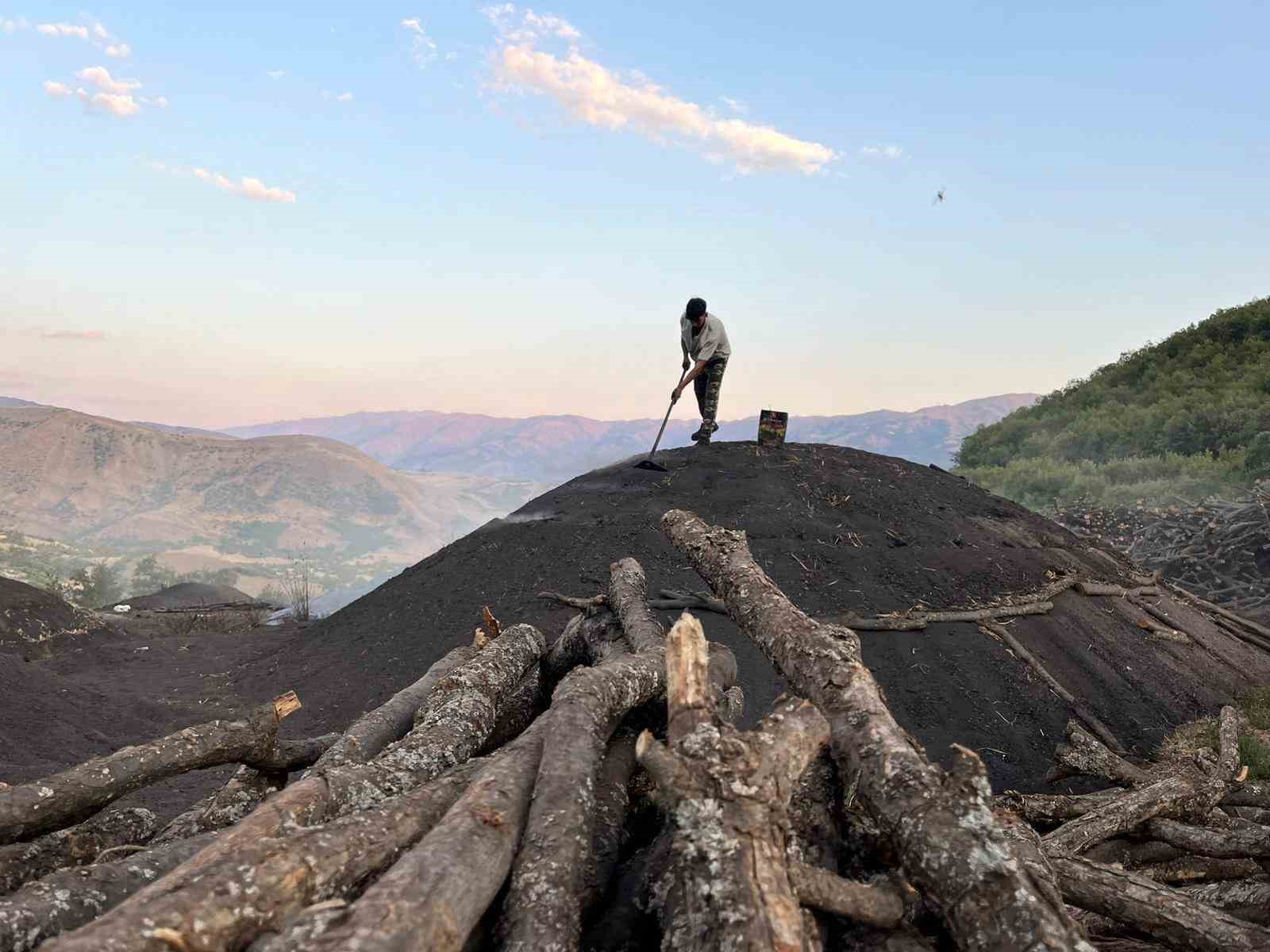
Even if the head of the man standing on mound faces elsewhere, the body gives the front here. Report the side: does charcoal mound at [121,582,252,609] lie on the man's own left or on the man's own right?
on the man's own right

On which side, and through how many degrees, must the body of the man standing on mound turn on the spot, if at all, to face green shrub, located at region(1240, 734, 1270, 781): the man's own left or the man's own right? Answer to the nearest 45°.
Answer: approximately 90° to the man's own left

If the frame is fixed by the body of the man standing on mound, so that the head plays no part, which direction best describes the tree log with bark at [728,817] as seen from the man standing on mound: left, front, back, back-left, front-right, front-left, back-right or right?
front-left

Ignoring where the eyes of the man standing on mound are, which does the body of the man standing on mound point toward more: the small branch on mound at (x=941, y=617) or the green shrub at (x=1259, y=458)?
the small branch on mound

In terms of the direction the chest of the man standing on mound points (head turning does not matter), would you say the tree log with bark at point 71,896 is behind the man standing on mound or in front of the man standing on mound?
in front

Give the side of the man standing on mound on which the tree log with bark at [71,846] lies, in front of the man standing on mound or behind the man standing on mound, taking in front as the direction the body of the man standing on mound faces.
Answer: in front

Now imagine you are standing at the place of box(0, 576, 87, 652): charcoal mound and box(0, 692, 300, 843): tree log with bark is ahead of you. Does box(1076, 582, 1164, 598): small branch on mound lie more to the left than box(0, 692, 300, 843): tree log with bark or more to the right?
left

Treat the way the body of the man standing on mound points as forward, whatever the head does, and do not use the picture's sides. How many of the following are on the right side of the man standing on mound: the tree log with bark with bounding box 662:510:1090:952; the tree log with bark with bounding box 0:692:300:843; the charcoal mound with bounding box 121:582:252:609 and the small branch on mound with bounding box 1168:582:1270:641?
1

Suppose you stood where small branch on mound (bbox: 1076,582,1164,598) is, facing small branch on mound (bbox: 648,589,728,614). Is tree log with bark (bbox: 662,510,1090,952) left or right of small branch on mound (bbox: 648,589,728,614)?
left

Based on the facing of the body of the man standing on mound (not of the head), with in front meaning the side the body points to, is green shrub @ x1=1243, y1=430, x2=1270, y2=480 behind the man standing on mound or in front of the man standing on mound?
behind

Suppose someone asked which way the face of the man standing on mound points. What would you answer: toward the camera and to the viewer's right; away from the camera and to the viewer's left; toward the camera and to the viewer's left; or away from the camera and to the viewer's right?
toward the camera and to the viewer's left

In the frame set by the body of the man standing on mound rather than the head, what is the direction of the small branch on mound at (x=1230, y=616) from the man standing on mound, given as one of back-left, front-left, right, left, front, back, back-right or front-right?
back-left

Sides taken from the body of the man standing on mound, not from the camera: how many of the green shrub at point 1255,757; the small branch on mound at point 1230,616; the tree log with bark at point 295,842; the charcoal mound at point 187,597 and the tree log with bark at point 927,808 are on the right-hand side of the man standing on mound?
1
